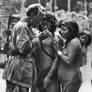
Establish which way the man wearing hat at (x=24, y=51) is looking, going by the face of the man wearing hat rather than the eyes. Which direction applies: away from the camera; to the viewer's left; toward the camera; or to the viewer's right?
to the viewer's right

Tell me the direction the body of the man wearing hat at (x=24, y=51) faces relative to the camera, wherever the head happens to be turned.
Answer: to the viewer's right
